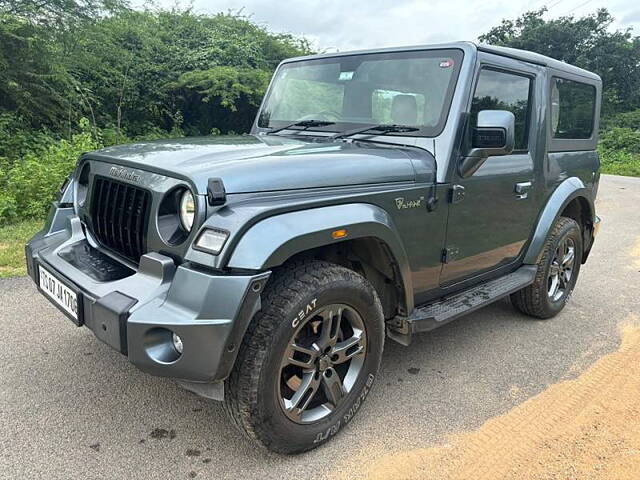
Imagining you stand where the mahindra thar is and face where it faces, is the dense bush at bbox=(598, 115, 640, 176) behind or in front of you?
behind

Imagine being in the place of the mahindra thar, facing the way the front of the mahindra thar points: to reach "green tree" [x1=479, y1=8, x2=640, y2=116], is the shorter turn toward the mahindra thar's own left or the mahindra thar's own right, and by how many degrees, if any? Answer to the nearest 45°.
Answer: approximately 180°

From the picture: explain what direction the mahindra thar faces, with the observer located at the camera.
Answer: facing the viewer and to the left of the viewer
